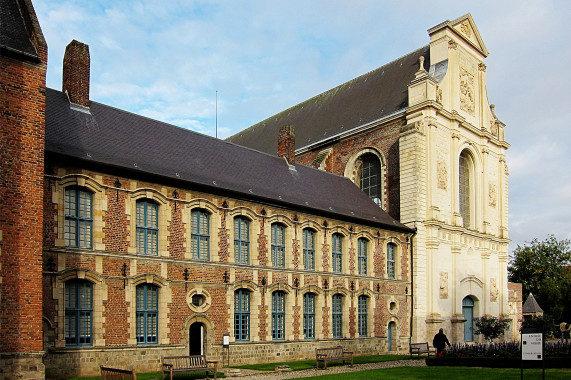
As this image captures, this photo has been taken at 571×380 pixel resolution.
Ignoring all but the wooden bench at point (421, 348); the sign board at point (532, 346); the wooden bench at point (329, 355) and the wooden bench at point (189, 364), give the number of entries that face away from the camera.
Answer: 0

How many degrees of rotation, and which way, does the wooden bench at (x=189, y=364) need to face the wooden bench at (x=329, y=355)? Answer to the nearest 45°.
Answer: approximately 90° to its left

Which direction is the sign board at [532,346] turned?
toward the camera

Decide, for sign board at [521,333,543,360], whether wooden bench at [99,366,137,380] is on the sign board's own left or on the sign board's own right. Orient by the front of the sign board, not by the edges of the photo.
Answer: on the sign board's own right

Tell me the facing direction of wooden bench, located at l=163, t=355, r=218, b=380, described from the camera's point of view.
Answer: facing the viewer and to the right of the viewer

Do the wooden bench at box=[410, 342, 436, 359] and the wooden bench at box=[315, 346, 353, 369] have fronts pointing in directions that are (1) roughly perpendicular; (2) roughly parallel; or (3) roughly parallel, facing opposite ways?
roughly parallel

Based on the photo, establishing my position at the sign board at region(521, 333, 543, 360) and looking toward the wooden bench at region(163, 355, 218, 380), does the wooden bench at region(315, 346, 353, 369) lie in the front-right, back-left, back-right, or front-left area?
front-right

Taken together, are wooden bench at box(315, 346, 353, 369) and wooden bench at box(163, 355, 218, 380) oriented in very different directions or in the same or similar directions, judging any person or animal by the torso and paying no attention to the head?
same or similar directions

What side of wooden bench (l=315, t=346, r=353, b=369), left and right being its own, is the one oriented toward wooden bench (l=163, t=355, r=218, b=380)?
right
